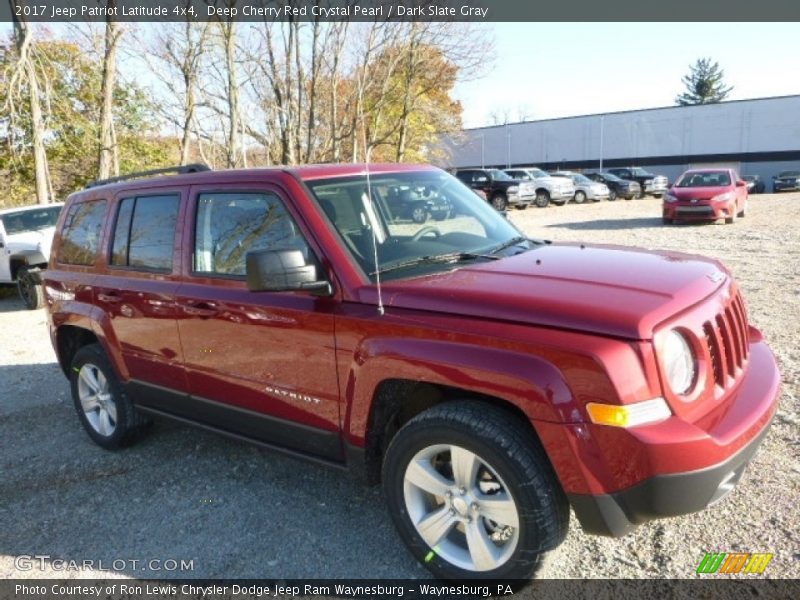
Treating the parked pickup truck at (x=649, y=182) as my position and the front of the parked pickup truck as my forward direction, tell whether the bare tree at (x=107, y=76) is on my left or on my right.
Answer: on my right

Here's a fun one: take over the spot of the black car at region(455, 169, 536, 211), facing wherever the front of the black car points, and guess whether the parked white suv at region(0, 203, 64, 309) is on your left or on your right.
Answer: on your right

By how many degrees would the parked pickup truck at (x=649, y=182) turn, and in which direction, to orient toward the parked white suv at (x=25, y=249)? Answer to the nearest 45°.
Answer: approximately 45° to its right

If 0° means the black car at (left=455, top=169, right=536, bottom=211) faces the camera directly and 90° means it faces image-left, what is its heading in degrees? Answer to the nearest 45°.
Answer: approximately 315°

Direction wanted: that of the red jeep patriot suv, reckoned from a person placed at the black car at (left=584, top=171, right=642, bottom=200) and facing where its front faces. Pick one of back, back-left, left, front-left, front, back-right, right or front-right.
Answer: front-right

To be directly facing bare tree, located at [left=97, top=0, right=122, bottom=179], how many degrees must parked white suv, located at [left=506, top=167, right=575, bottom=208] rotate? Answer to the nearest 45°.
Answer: approximately 90° to its right

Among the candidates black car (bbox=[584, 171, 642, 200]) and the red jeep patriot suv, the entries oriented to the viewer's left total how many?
0

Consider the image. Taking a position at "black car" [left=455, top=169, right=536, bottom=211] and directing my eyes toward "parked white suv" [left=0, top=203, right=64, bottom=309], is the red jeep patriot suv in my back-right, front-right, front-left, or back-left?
front-left

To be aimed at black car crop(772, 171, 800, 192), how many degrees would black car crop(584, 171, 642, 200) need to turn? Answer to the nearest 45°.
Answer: approximately 90° to its left

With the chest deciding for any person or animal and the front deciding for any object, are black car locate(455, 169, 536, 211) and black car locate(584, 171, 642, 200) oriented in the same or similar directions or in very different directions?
same or similar directions

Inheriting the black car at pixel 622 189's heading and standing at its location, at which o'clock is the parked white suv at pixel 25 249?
The parked white suv is roughly at 2 o'clock from the black car.

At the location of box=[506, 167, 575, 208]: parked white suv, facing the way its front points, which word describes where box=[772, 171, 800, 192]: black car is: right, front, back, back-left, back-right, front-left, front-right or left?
left

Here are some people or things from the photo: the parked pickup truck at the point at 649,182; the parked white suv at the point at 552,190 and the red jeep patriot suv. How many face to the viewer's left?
0

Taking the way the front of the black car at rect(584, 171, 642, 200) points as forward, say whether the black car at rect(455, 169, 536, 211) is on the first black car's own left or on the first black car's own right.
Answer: on the first black car's own right

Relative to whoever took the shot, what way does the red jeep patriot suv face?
facing the viewer and to the right of the viewer

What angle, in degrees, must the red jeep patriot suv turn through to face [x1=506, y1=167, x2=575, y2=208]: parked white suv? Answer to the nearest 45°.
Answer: approximately 135° to its left

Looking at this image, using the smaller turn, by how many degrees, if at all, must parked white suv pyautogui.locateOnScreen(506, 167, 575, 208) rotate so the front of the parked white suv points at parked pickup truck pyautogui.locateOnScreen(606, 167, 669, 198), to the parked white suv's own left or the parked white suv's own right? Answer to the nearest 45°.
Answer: approximately 90° to the parked white suv's own left

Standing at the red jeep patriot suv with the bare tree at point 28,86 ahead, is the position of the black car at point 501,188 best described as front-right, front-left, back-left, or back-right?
front-right
